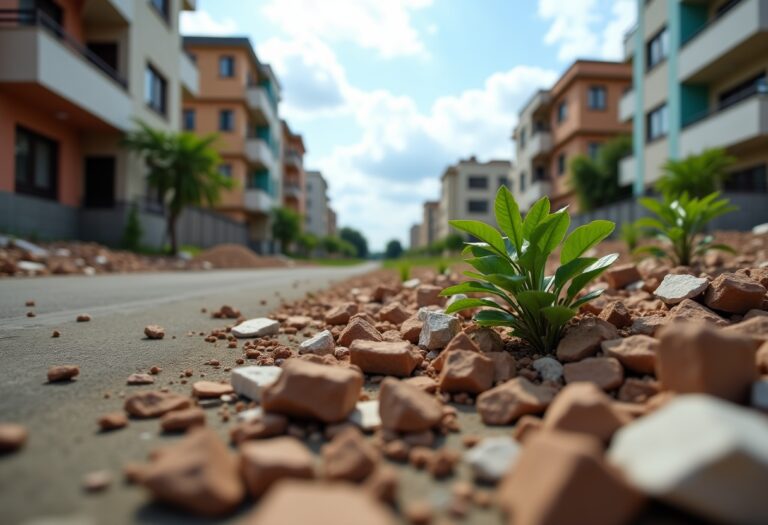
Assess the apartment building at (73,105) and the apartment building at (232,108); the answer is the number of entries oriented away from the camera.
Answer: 0

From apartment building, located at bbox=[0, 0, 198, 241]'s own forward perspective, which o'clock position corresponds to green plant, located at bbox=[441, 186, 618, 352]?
The green plant is roughly at 1 o'clock from the apartment building.

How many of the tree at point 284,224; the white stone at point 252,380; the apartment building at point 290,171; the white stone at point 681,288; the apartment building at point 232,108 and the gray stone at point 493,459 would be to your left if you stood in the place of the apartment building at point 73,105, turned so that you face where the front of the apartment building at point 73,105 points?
3

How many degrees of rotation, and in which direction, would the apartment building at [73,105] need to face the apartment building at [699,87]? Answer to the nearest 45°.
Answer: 0° — it already faces it

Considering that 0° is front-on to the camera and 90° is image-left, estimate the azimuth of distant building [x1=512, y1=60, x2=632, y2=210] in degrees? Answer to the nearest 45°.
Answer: approximately 45°

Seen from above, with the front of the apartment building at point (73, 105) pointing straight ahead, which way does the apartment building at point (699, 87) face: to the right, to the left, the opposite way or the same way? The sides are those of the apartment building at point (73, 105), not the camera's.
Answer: the opposite way

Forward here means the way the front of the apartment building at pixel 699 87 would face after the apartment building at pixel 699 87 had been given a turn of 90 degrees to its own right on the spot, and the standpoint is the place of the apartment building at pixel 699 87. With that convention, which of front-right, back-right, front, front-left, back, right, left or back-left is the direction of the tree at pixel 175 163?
left

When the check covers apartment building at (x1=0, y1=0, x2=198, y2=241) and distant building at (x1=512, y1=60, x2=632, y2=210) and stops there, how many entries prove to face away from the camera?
0

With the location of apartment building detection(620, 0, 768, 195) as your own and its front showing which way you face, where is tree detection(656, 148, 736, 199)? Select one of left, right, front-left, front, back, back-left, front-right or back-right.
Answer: front-left

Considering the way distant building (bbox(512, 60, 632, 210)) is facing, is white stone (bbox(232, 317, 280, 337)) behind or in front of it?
in front

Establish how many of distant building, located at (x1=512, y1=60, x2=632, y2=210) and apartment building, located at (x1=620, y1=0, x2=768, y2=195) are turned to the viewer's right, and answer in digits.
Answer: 0

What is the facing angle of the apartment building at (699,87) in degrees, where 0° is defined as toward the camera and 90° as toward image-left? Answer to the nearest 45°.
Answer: approximately 45°

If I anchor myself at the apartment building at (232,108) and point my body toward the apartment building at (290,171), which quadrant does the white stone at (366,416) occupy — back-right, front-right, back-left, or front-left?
back-right

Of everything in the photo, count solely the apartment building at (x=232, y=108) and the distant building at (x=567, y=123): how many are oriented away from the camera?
0

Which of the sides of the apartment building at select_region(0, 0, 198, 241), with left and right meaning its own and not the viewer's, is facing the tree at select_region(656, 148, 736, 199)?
front

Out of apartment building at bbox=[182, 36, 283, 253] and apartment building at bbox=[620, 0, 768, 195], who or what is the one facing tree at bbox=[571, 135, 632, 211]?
apartment building at bbox=[182, 36, 283, 253]

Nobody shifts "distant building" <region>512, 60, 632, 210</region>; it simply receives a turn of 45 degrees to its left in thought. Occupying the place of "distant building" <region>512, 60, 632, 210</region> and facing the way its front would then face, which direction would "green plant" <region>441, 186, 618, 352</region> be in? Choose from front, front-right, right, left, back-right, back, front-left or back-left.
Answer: front
